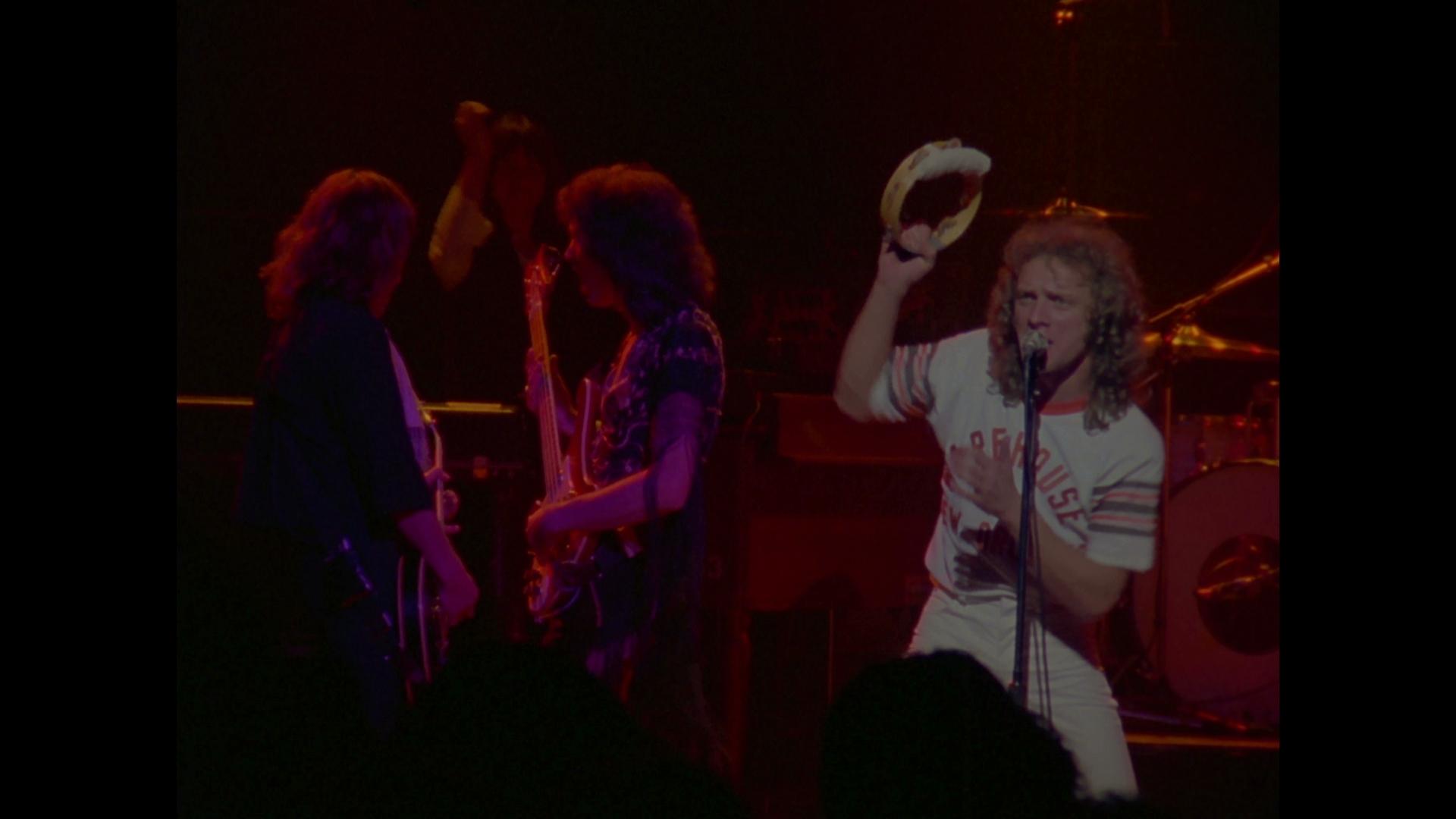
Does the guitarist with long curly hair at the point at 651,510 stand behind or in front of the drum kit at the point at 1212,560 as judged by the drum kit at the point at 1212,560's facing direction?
in front

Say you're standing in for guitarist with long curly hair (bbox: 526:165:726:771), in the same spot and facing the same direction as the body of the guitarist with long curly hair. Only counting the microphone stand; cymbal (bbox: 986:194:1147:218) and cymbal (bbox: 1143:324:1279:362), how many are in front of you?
0

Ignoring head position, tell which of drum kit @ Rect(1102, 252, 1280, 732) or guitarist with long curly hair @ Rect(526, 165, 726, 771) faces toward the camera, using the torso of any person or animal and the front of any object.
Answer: the drum kit

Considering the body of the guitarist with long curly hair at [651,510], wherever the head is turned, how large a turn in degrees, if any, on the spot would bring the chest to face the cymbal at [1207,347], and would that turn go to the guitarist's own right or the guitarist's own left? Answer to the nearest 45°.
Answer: approximately 135° to the guitarist's own right

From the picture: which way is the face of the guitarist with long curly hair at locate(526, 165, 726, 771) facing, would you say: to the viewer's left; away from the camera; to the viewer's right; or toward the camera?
to the viewer's left

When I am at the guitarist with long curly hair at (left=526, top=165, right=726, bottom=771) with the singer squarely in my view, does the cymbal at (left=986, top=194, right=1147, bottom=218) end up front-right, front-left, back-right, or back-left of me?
front-left

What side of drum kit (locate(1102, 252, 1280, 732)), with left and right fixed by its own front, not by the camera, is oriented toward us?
front

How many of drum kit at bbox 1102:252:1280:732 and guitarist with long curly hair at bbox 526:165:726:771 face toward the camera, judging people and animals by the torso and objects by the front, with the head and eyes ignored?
1

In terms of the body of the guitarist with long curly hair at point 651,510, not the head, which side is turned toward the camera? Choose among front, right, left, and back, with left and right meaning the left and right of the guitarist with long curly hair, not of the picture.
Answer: left

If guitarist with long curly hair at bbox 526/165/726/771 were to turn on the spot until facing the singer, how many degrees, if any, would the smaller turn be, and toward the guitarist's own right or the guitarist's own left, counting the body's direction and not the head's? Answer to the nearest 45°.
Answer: approximately 180°

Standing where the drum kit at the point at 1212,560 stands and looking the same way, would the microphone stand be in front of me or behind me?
in front

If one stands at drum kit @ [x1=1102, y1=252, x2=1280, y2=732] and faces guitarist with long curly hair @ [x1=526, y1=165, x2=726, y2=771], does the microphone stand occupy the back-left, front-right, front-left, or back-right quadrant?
front-left

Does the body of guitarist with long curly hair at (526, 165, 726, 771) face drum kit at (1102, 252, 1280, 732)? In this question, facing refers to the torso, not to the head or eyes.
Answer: no

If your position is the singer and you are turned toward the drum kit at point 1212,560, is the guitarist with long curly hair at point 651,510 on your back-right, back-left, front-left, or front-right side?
back-left
